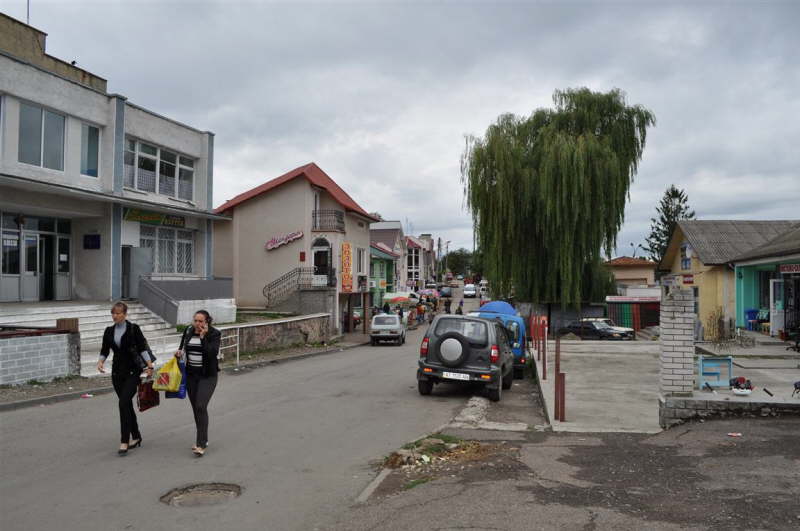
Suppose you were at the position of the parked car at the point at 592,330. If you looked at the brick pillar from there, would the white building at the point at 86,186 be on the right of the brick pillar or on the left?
right

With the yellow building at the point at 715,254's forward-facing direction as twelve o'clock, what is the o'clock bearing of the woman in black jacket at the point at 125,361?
The woman in black jacket is roughly at 11 o'clock from the yellow building.

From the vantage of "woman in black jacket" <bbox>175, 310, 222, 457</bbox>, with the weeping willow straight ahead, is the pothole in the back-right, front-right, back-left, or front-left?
back-right

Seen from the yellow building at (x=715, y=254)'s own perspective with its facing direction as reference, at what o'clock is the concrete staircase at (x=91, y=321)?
The concrete staircase is roughly at 12 o'clock from the yellow building.

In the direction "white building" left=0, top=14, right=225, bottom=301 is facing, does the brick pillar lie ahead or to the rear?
ahead

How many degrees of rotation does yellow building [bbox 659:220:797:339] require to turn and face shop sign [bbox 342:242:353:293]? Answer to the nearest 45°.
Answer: approximately 45° to its right

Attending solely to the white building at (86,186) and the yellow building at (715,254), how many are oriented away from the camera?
0

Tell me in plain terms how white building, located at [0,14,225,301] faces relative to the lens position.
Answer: facing the viewer and to the right of the viewer

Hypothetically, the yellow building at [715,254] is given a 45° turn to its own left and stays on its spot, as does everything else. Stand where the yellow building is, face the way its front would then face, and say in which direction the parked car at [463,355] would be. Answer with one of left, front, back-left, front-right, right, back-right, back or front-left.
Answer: front

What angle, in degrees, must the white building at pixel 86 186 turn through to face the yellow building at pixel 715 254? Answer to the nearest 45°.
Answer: approximately 45° to its left

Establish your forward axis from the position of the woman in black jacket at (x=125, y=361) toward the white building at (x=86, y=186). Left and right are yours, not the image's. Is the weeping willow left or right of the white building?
right

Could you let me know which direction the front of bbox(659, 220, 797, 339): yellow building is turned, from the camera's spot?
facing the viewer and to the left of the viewer

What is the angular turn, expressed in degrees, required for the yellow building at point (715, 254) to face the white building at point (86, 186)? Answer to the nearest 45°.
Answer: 0° — it already faces it

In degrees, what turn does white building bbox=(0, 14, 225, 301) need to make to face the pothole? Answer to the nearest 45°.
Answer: approximately 45° to its right
